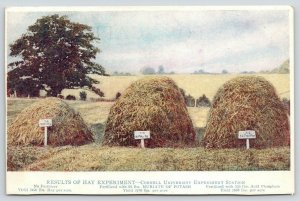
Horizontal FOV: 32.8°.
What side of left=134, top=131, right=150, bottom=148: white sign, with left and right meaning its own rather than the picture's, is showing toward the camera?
front
